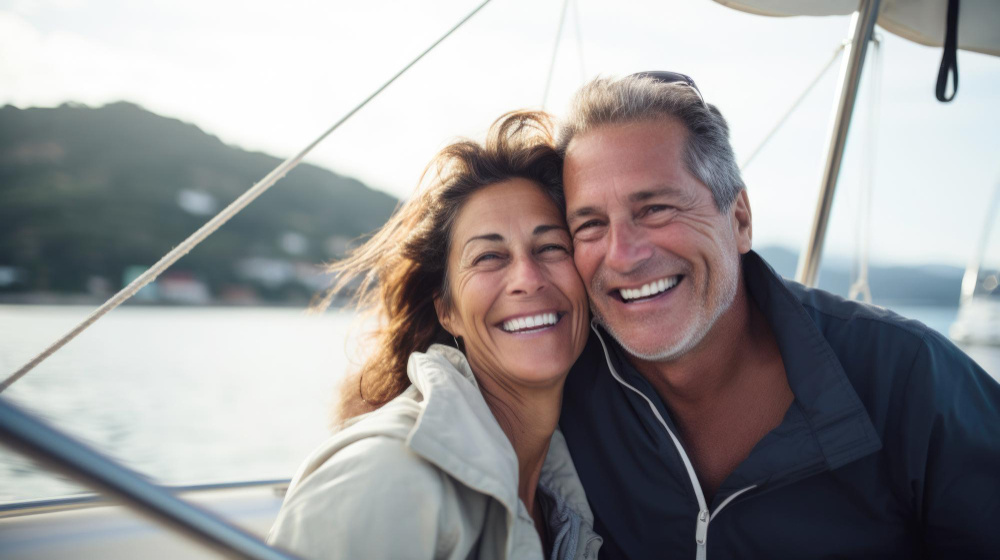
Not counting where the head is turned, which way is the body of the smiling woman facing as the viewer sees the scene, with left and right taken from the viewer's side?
facing the viewer and to the right of the viewer

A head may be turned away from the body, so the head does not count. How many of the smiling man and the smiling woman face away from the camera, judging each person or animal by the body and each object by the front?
0

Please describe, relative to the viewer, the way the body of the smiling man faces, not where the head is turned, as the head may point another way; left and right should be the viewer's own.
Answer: facing the viewer and to the left of the viewer
